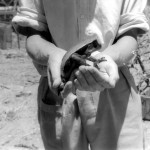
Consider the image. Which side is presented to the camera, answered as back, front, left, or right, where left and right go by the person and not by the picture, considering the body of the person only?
front
